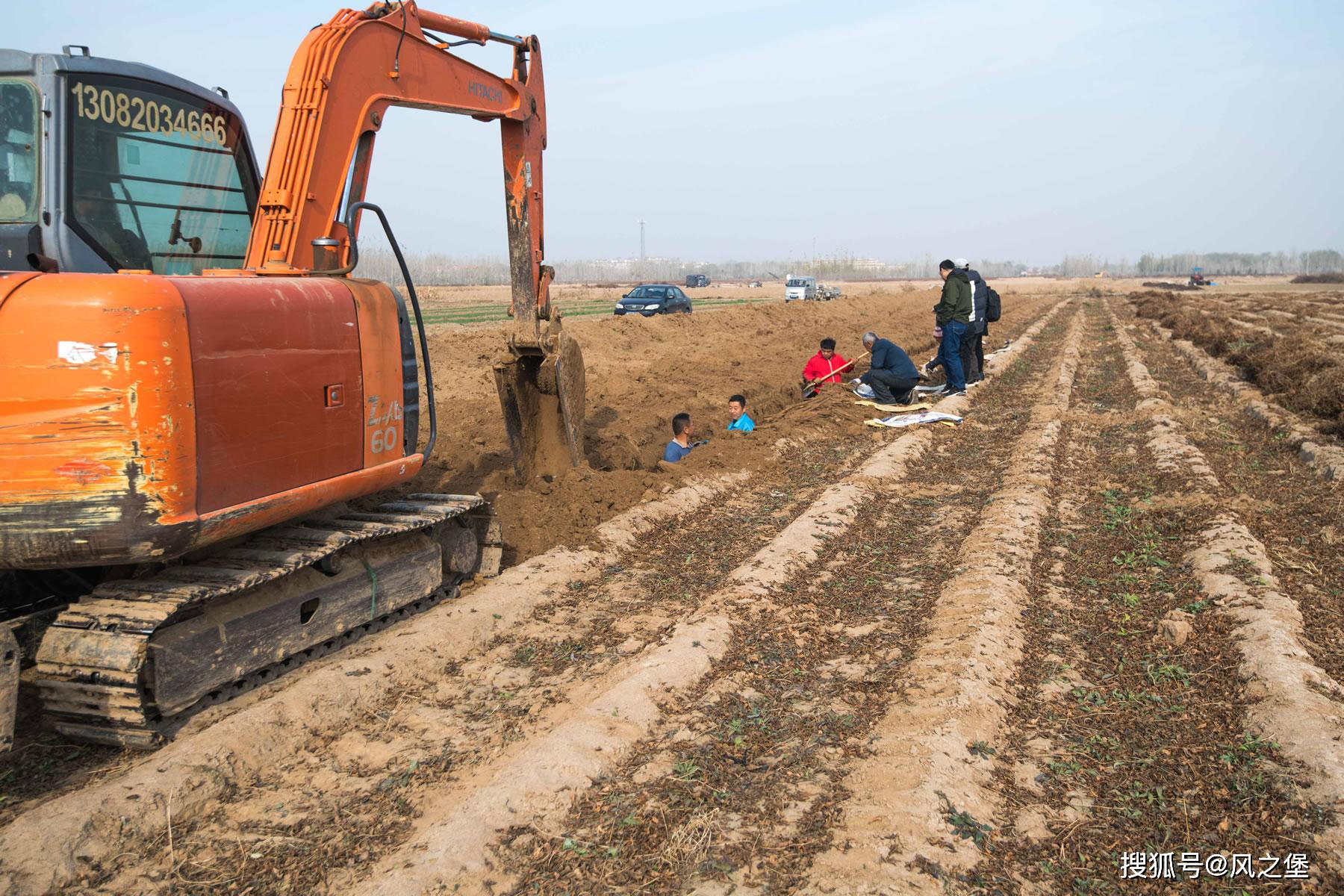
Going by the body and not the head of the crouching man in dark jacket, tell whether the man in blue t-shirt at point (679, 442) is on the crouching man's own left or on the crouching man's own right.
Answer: on the crouching man's own left

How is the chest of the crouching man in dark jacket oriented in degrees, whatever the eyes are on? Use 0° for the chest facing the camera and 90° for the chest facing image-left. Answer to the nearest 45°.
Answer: approximately 90°

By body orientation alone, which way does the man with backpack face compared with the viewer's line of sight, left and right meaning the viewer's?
facing to the left of the viewer

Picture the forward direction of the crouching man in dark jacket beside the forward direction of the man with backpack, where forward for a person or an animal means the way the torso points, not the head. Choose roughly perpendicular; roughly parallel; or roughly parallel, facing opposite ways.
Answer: roughly parallel

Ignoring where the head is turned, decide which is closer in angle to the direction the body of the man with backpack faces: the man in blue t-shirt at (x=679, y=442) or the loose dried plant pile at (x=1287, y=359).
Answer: the man in blue t-shirt

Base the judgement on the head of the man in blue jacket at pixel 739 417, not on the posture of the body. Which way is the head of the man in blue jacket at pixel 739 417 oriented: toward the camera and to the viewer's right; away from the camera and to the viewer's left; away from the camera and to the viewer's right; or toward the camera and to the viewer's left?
toward the camera and to the viewer's left

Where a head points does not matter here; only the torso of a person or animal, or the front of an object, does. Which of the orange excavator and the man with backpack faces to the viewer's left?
the man with backpack

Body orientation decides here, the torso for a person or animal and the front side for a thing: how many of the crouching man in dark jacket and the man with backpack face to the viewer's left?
2

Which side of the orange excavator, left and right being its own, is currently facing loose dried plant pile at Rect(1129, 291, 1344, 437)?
front

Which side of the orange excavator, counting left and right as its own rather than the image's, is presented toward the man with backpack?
front
